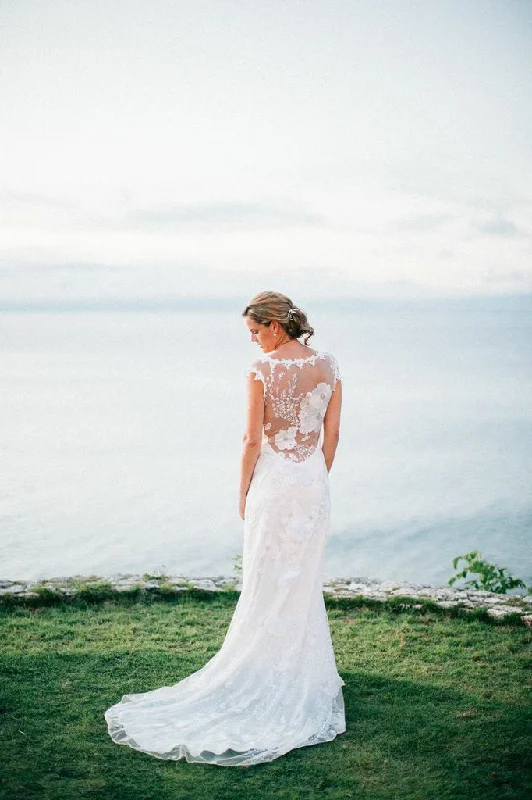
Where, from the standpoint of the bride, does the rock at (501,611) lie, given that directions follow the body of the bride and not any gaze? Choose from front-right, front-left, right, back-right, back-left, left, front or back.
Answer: front-right

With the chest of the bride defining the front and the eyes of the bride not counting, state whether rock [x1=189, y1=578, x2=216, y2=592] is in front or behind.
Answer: in front

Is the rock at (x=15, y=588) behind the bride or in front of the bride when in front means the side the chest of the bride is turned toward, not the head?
in front

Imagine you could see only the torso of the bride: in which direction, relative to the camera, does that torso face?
away from the camera
